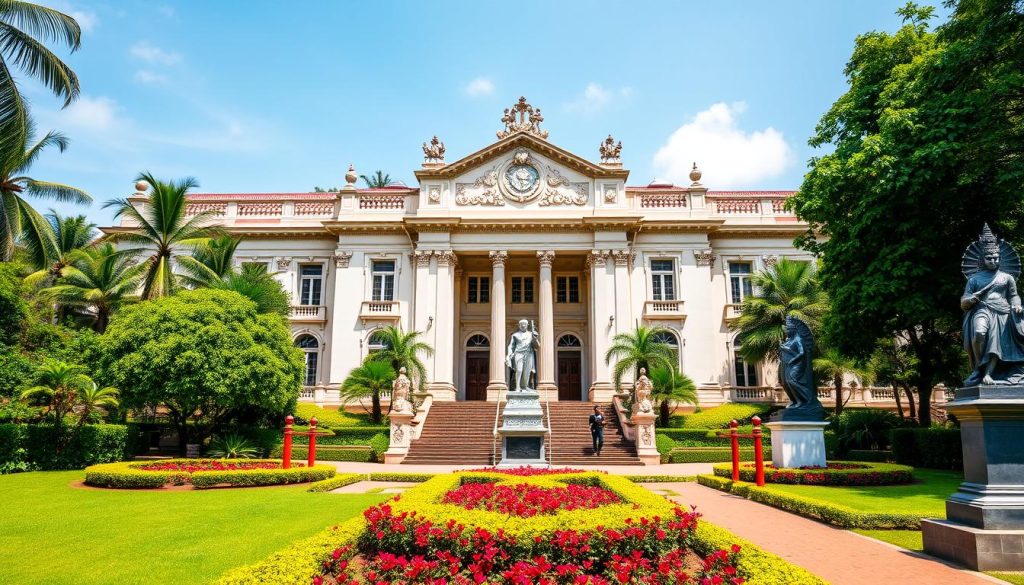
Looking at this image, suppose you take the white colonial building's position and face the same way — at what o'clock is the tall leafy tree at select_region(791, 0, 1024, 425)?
The tall leafy tree is roughly at 11 o'clock from the white colonial building.

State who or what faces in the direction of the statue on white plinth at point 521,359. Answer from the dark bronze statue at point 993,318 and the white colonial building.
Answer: the white colonial building

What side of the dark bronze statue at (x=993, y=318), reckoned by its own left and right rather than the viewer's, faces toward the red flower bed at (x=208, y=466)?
right

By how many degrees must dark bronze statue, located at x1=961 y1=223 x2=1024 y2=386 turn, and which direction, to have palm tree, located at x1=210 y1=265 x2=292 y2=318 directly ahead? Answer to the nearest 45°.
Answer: approximately 90° to its right

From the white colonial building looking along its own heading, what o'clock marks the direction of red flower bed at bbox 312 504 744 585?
The red flower bed is roughly at 12 o'clock from the white colonial building.

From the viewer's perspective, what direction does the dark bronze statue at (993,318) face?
toward the camera

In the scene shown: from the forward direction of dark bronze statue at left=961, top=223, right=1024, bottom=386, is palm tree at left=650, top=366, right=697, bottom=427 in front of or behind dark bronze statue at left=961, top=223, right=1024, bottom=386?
behind

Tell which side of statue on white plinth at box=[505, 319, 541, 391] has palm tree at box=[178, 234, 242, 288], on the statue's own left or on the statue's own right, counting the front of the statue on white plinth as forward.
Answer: on the statue's own right

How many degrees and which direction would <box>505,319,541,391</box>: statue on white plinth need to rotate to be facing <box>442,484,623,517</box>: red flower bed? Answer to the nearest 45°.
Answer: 0° — it already faces it

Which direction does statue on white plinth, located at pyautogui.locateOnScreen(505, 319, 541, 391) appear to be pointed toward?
toward the camera

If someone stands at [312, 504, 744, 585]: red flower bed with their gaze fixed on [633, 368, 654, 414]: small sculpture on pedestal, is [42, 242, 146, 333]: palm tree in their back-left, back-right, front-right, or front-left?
front-left

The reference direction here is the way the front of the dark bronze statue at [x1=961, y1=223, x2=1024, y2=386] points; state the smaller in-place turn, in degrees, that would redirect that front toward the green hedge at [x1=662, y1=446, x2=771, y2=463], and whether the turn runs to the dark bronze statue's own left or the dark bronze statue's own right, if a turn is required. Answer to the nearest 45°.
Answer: approximately 135° to the dark bronze statue's own right

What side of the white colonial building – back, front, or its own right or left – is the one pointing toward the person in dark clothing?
front

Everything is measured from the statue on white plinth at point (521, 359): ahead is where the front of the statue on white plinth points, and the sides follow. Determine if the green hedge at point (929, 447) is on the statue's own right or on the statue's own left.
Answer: on the statue's own left
